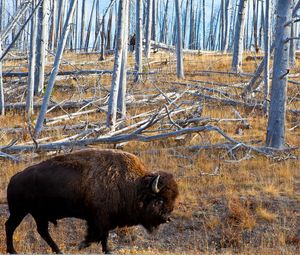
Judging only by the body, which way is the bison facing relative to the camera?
to the viewer's right

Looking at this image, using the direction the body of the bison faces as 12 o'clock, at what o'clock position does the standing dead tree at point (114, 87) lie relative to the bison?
The standing dead tree is roughly at 9 o'clock from the bison.

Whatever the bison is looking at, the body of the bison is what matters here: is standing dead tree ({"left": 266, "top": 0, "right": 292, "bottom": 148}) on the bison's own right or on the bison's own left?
on the bison's own left
